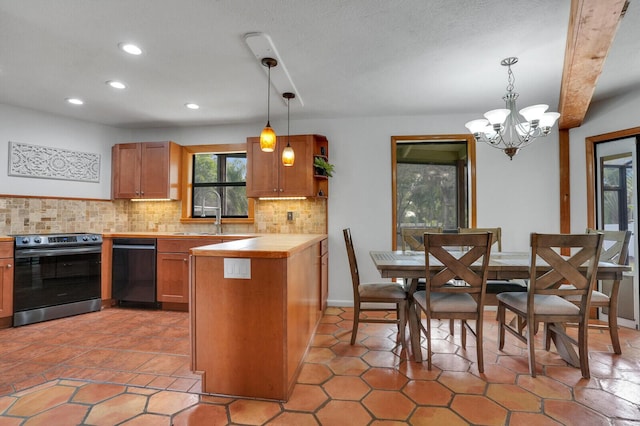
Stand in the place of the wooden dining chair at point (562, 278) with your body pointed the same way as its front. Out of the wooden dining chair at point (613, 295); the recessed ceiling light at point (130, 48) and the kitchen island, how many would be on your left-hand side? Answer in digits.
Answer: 2

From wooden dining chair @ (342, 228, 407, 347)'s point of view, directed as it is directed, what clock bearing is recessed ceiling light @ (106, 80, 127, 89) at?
The recessed ceiling light is roughly at 6 o'clock from the wooden dining chair.

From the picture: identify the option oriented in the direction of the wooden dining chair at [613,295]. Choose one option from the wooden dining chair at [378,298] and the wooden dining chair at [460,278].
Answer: the wooden dining chair at [378,298]

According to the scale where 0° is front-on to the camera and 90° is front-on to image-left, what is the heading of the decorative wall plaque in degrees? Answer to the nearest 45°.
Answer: approximately 315°

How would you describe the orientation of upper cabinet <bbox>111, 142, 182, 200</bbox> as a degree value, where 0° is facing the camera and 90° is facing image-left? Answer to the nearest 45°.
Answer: approximately 45°

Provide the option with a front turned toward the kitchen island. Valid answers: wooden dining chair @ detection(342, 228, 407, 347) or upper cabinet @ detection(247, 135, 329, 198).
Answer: the upper cabinet

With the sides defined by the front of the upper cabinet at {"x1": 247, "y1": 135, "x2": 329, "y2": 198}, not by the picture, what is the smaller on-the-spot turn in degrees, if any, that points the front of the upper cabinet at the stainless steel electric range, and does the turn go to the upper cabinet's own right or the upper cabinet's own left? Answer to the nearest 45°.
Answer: approximately 90° to the upper cabinet's own right

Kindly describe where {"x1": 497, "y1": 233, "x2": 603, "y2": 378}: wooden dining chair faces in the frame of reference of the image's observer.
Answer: facing away from the viewer and to the left of the viewer

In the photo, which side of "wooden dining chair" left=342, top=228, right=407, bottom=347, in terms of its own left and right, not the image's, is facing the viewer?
right

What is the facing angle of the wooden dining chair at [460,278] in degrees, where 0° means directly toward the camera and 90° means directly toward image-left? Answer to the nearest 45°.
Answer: approximately 135°

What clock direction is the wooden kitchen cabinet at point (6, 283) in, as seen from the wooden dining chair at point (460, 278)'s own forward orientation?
The wooden kitchen cabinet is roughly at 10 o'clock from the wooden dining chair.
